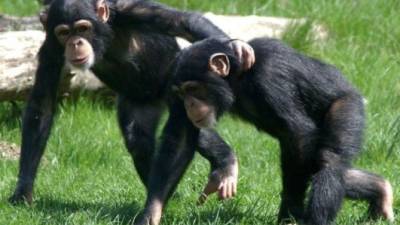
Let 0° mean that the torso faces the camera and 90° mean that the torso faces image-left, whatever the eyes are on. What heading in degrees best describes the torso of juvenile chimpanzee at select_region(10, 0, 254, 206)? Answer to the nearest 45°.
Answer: approximately 45°

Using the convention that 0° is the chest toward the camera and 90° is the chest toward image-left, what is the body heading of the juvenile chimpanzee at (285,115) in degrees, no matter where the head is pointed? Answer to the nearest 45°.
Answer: approximately 90°

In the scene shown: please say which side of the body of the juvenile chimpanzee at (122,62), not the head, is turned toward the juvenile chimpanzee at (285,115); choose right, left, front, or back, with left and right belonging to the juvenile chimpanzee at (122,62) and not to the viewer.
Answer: left
